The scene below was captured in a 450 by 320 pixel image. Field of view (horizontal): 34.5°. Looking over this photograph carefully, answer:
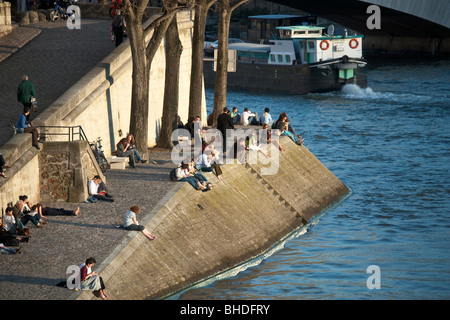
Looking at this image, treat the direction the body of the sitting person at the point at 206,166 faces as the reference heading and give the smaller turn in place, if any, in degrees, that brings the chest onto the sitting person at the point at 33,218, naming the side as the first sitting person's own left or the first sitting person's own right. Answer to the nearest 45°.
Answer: approximately 90° to the first sitting person's own right

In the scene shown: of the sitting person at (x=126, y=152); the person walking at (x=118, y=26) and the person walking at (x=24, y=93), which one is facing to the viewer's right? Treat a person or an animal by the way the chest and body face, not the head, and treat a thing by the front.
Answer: the sitting person

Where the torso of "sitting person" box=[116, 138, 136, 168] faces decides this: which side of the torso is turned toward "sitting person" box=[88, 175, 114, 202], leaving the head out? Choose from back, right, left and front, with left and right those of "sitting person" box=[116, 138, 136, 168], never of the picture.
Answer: right

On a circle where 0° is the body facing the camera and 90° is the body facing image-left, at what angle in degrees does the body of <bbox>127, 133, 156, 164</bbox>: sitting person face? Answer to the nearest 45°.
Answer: approximately 270°

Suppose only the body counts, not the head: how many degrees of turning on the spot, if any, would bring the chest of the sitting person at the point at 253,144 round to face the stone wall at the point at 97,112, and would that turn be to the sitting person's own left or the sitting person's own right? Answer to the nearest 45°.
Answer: approximately 135° to the sitting person's own right

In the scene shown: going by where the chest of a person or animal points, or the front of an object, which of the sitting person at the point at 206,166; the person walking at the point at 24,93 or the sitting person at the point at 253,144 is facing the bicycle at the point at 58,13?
the person walking

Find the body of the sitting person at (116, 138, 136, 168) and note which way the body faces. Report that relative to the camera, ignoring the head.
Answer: to the viewer's right

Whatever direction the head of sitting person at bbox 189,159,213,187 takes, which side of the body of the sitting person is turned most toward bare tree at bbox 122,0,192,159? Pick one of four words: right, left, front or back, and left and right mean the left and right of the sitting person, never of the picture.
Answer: back
